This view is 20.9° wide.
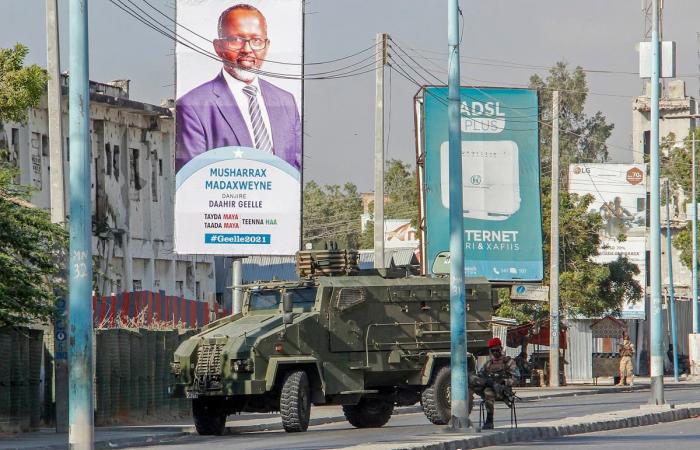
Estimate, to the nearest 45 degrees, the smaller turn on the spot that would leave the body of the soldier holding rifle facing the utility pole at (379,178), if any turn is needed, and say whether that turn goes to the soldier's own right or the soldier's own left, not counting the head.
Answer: approximately 135° to the soldier's own right

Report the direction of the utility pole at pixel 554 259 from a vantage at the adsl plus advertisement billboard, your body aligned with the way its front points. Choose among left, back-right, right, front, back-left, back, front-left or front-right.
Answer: back-left

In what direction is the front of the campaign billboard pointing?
toward the camera

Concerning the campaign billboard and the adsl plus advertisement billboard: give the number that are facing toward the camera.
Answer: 2

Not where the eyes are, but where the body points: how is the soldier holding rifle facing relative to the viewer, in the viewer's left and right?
facing the viewer and to the left of the viewer

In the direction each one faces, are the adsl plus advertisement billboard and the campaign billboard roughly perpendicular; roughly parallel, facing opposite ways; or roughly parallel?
roughly parallel

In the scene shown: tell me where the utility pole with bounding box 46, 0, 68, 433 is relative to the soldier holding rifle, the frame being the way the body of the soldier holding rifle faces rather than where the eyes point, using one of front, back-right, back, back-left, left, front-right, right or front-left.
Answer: front-right

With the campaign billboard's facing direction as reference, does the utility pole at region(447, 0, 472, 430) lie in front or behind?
in front

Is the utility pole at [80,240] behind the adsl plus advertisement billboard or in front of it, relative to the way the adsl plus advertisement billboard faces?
in front

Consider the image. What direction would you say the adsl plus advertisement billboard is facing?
toward the camera

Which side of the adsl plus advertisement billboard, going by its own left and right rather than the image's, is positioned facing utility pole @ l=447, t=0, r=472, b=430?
front

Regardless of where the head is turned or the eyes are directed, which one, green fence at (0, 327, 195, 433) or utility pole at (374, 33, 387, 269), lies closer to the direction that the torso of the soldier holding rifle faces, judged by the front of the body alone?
the green fence

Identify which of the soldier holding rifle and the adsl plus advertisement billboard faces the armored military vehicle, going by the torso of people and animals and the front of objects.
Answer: the adsl plus advertisement billboard
